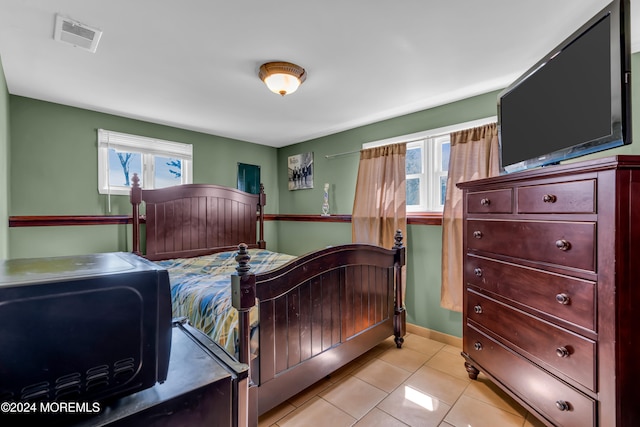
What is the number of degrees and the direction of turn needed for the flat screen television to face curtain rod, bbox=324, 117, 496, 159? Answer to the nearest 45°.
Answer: approximately 90° to its right

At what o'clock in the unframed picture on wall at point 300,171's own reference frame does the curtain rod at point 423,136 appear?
The curtain rod is roughly at 9 o'clock from the unframed picture on wall.

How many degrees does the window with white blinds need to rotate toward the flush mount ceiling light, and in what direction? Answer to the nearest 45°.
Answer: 0° — it already faces it

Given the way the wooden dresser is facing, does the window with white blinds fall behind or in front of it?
in front

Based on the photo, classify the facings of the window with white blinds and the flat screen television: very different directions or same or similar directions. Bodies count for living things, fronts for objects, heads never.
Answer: very different directions

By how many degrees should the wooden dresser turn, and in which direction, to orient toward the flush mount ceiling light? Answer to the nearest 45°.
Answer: approximately 45° to its right

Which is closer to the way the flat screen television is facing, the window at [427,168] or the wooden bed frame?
the wooden bed frame

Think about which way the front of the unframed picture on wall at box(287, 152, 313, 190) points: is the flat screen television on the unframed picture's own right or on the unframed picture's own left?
on the unframed picture's own left

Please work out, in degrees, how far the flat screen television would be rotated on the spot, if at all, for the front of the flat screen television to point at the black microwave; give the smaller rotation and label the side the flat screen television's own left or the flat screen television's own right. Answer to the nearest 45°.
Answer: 0° — it already faces it

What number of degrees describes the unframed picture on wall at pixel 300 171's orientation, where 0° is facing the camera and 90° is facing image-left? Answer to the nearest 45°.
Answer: approximately 45°

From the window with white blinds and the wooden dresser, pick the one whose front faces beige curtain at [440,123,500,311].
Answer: the window with white blinds
